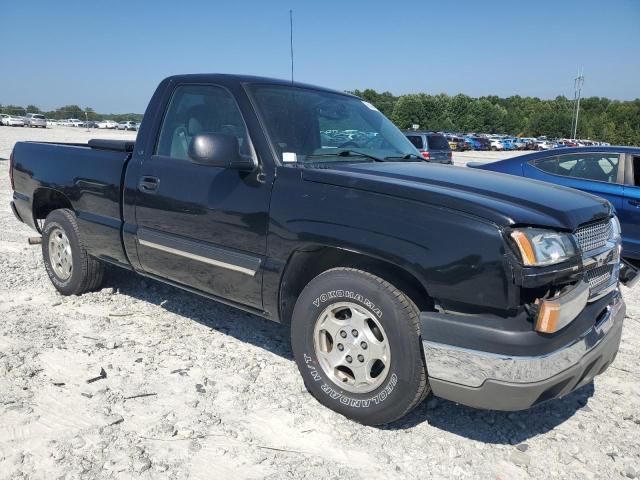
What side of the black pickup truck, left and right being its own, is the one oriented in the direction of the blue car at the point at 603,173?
left

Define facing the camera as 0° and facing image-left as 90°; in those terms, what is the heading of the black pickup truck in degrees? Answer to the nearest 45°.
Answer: approximately 315°

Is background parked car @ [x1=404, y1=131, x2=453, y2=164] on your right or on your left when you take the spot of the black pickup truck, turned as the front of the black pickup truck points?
on your left
